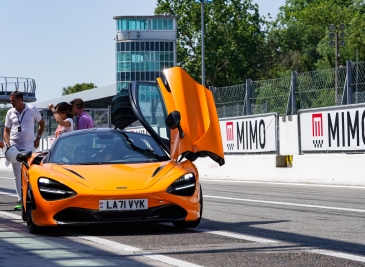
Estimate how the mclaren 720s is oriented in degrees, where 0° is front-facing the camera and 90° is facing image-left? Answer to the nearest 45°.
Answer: approximately 0°

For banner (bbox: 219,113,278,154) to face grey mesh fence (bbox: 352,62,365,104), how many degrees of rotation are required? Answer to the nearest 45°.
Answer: approximately 90° to its left

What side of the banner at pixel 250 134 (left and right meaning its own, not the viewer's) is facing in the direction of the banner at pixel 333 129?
left

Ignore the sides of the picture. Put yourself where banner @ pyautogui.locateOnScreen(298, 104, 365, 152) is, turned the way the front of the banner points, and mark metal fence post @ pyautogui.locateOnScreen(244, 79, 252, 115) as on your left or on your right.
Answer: on your right
